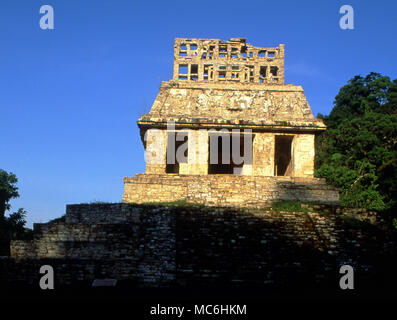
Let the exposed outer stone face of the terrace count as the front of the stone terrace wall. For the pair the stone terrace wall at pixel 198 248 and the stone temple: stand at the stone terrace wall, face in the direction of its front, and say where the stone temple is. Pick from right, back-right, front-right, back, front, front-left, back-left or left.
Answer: back

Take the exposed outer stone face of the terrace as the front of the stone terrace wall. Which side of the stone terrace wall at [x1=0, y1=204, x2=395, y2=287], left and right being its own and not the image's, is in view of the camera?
front

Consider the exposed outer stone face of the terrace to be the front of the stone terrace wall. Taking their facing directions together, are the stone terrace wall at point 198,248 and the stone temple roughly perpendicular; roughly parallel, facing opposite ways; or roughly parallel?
roughly parallel

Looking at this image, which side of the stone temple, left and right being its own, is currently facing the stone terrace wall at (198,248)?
front

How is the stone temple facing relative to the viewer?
toward the camera

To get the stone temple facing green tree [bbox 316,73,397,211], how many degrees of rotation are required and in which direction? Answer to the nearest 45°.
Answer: approximately 135° to its left

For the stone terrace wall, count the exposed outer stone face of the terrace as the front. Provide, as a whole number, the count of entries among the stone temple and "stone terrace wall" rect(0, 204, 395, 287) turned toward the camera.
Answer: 2

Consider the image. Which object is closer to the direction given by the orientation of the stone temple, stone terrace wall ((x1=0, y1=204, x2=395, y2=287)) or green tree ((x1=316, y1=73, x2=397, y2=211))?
the stone terrace wall
